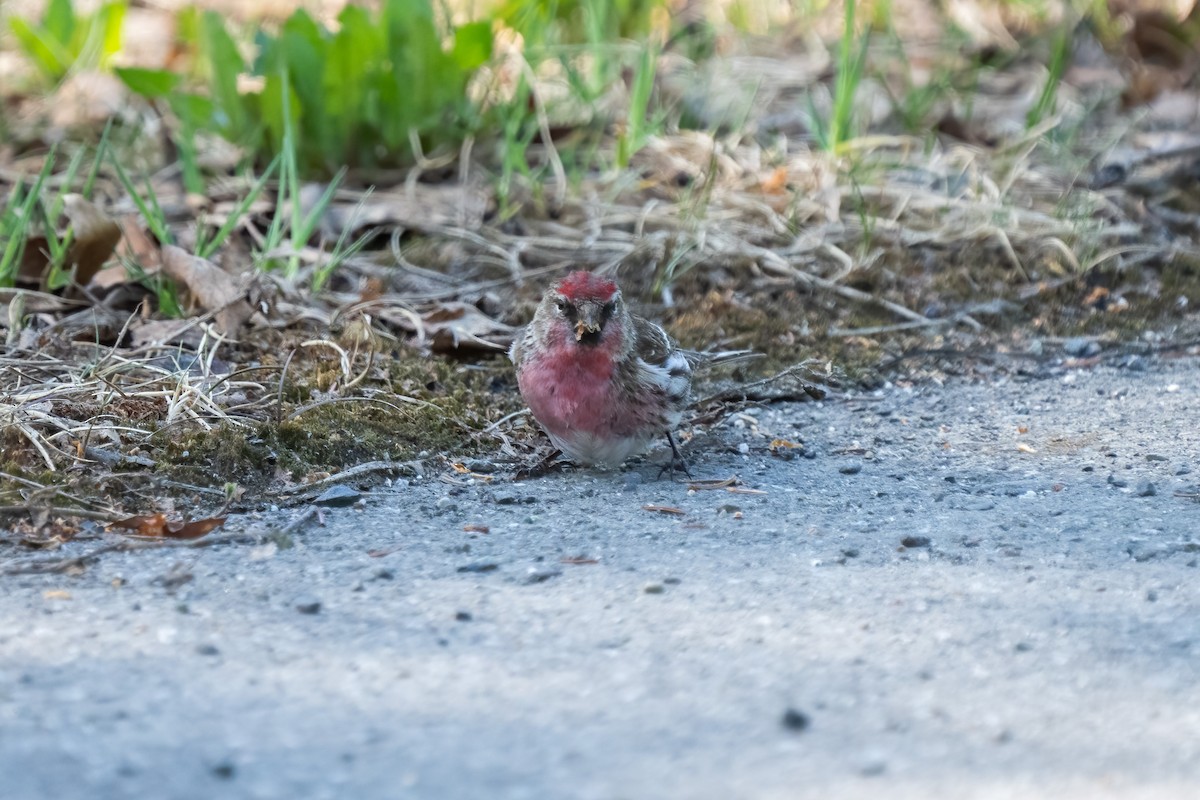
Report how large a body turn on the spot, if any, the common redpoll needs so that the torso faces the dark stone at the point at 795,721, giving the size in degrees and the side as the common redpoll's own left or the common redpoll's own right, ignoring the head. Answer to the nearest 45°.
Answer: approximately 45° to the common redpoll's own left

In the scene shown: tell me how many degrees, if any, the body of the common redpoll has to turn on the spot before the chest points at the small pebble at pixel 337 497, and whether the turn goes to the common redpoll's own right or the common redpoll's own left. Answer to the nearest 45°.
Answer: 0° — it already faces it

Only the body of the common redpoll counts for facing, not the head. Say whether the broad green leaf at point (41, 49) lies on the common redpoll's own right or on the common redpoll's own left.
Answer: on the common redpoll's own right

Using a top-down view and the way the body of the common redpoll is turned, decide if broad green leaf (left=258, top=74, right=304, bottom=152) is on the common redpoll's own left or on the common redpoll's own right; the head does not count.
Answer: on the common redpoll's own right

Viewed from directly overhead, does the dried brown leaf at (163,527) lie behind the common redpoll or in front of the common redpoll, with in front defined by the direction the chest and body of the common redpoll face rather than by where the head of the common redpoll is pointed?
in front

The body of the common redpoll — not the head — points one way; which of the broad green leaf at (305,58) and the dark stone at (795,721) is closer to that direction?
the dark stone

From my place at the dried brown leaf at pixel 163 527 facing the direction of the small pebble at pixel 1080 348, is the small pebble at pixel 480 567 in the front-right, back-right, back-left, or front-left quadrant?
front-right

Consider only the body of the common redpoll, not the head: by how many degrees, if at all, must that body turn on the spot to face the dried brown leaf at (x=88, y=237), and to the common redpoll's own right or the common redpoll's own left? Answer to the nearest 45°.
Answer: approximately 90° to the common redpoll's own right

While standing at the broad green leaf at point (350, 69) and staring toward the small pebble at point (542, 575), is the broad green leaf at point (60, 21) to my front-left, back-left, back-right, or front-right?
back-right

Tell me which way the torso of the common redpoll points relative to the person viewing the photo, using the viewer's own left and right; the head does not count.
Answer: facing the viewer and to the left of the viewer

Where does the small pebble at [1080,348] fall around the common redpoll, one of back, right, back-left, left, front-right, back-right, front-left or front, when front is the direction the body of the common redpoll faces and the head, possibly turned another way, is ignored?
back
